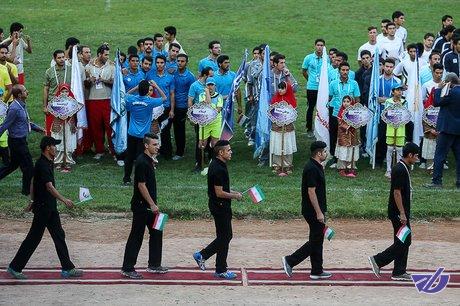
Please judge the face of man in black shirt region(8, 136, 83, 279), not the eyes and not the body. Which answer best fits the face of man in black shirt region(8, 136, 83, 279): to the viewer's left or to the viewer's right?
to the viewer's right

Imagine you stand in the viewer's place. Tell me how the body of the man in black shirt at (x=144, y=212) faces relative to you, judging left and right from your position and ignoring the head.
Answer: facing to the right of the viewer

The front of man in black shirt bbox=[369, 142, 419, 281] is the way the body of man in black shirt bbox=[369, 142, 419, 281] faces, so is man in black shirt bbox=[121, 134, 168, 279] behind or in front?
behind

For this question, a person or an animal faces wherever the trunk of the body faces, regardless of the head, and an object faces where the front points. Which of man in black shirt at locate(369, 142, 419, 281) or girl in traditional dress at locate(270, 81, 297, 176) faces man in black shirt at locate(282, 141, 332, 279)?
the girl in traditional dress

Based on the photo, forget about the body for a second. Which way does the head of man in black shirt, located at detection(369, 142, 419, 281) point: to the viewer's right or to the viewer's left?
to the viewer's right

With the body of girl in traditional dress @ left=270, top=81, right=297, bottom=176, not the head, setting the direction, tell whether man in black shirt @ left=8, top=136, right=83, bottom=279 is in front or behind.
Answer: in front

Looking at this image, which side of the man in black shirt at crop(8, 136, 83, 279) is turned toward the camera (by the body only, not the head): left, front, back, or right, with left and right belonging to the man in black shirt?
right

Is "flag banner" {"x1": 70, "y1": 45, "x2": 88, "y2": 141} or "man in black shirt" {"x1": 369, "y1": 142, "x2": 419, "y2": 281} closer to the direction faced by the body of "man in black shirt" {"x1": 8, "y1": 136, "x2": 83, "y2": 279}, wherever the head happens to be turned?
the man in black shirt

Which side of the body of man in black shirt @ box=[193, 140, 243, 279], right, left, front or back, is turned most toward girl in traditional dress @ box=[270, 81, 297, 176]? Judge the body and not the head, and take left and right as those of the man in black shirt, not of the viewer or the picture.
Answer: left

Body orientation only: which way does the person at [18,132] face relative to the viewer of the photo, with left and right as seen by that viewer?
facing to the right of the viewer

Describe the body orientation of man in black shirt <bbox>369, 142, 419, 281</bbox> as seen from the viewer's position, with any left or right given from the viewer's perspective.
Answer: facing to the right of the viewer
